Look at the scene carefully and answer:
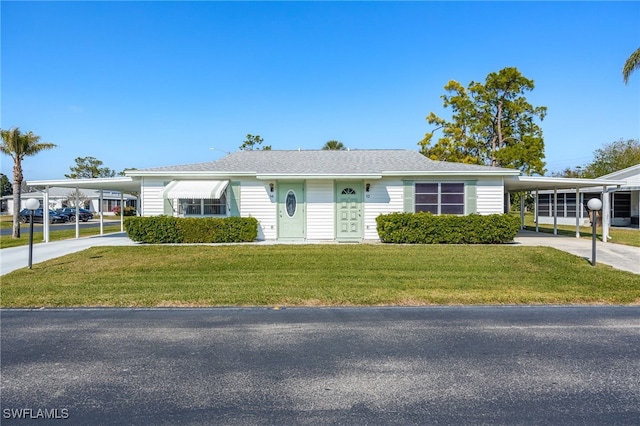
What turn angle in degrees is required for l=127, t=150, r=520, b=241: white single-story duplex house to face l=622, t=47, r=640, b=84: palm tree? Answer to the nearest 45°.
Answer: approximately 90° to its left

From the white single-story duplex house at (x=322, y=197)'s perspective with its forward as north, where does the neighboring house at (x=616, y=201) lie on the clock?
the neighboring house at (x=616, y=201) is roughly at 8 o'clock from the white single-story duplex house at (x=322, y=197).

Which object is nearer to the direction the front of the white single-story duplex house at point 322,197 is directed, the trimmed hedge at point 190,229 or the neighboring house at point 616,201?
the trimmed hedge

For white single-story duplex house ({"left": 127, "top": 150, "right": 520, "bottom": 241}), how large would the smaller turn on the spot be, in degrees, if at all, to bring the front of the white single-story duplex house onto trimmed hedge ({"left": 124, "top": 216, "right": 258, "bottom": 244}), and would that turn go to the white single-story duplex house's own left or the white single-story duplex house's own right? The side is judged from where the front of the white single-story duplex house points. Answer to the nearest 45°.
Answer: approximately 90° to the white single-story duplex house's own right

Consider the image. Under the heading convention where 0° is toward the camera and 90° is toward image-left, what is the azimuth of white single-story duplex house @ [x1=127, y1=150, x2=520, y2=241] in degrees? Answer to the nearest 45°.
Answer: approximately 0°

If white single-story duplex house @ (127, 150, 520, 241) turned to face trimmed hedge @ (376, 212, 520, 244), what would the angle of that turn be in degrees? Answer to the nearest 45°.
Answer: approximately 90° to its left
